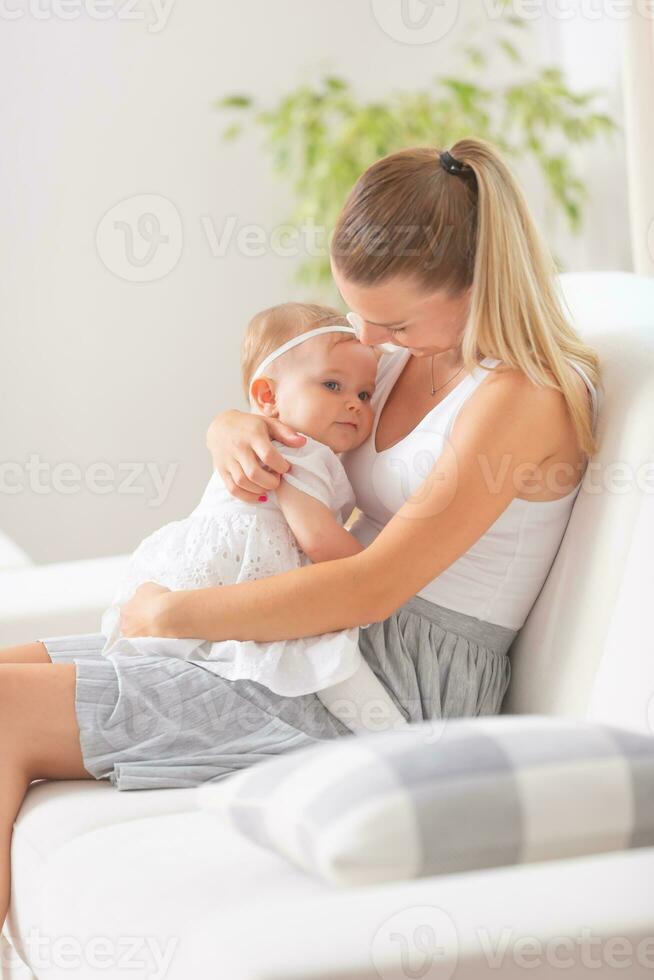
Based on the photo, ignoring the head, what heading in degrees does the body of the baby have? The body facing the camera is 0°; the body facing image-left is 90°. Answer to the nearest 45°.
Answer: approximately 270°

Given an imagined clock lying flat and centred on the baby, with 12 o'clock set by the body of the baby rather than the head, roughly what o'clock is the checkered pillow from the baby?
The checkered pillow is roughly at 3 o'clock from the baby.

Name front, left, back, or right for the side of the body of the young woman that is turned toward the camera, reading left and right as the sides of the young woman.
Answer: left

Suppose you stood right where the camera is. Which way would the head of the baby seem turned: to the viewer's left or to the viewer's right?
to the viewer's right

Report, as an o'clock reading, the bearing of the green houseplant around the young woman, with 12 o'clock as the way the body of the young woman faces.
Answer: The green houseplant is roughly at 3 o'clock from the young woman.

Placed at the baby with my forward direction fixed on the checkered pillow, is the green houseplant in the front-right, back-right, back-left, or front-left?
back-left

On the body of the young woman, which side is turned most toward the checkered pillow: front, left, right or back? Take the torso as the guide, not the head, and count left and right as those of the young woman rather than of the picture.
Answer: left

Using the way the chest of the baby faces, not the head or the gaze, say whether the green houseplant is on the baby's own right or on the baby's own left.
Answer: on the baby's own left
